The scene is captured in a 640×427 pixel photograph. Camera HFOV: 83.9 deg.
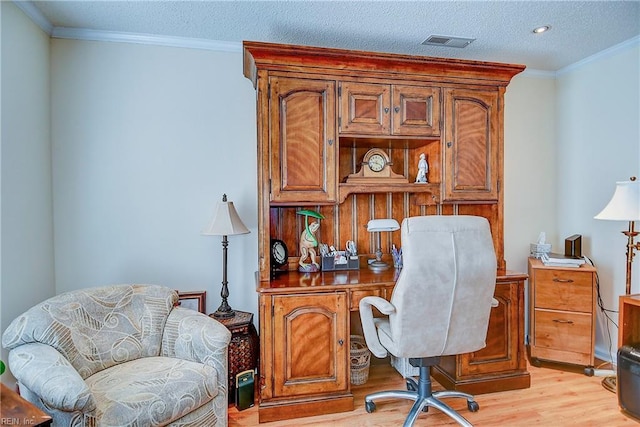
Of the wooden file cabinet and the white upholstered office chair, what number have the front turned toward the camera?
1

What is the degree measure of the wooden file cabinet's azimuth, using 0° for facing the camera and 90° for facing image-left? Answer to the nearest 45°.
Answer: approximately 0°

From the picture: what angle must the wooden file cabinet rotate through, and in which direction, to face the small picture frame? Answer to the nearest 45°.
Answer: approximately 45° to its right

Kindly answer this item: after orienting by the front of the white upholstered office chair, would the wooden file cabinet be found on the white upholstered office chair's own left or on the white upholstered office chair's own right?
on the white upholstered office chair's own right

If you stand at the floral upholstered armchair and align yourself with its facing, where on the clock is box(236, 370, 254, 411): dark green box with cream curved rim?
The dark green box with cream curved rim is roughly at 10 o'clock from the floral upholstered armchair.

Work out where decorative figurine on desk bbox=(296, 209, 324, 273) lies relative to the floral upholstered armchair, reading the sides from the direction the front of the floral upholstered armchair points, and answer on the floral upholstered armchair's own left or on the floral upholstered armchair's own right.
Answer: on the floral upholstered armchair's own left

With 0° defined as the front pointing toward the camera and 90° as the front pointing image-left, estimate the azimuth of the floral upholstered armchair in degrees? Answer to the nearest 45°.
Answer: approximately 315°

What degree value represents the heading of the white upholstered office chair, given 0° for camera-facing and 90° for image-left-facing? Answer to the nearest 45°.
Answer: approximately 135°
